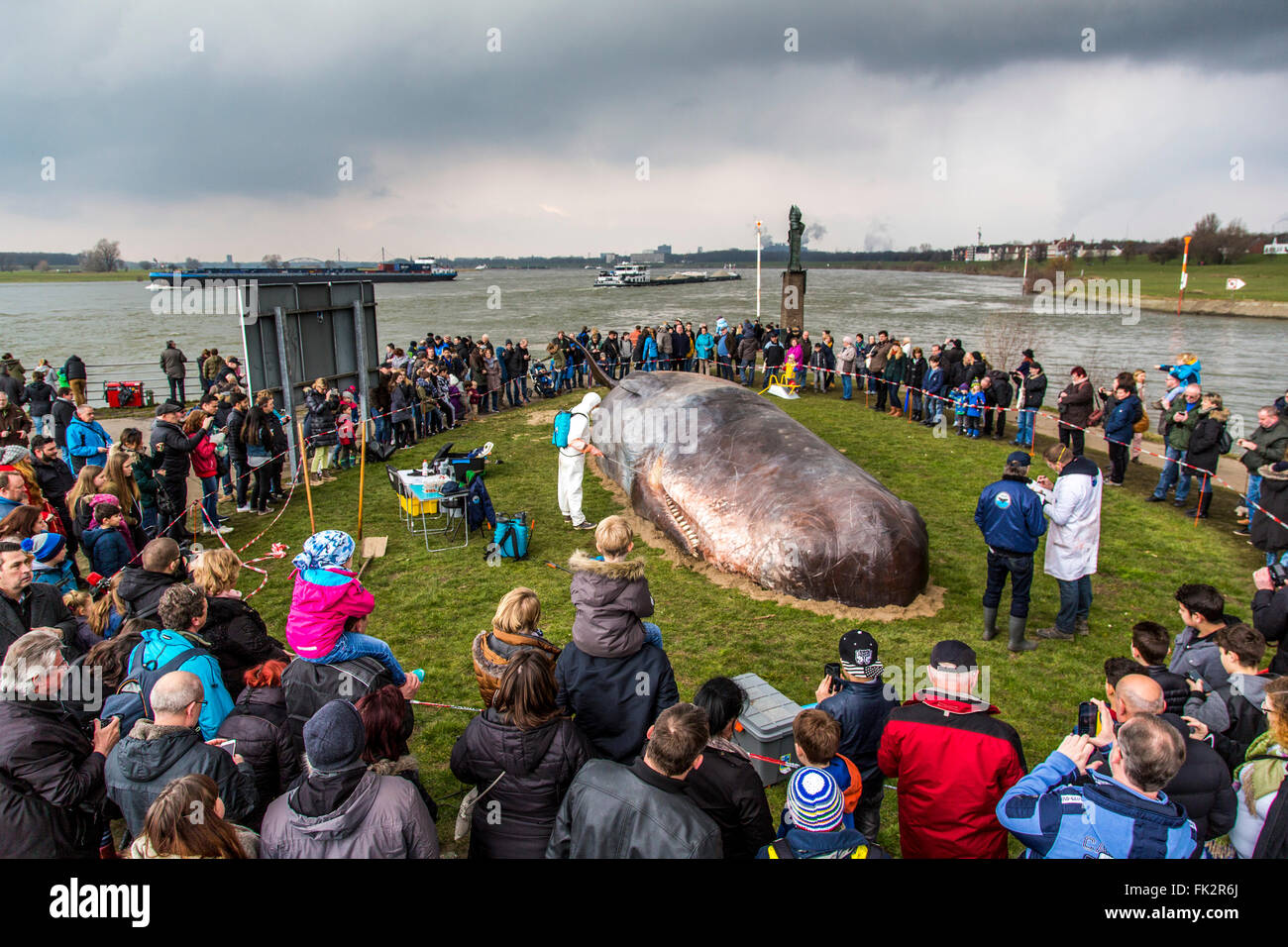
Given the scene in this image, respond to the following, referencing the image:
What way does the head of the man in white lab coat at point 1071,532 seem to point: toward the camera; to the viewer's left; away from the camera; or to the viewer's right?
to the viewer's left

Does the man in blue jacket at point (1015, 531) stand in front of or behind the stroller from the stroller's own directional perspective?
in front

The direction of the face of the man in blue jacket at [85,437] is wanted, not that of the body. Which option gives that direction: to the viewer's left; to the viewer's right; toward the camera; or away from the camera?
to the viewer's right

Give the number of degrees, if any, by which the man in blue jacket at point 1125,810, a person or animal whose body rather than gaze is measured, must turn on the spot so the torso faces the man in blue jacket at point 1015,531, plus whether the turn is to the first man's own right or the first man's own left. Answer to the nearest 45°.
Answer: approximately 45° to the first man's own right

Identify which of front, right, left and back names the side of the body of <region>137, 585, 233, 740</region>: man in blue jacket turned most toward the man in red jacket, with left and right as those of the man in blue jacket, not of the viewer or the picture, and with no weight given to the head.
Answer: right

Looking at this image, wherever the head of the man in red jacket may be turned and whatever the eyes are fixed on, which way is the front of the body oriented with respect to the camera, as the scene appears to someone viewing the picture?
away from the camera

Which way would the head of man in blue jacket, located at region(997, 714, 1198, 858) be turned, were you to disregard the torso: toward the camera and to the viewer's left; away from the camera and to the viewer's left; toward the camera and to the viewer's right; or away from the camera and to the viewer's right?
away from the camera and to the viewer's left

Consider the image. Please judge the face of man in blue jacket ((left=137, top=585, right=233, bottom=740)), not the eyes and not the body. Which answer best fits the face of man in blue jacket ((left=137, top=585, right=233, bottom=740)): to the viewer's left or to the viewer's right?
to the viewer's right

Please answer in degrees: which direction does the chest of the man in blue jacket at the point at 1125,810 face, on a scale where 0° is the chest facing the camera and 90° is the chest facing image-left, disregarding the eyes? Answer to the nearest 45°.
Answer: approximately 135°

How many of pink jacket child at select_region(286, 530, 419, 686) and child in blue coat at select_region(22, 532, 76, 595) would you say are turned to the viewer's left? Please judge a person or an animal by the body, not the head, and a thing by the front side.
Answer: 0

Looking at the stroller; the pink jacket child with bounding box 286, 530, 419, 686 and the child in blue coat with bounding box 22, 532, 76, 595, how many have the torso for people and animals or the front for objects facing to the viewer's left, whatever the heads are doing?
0

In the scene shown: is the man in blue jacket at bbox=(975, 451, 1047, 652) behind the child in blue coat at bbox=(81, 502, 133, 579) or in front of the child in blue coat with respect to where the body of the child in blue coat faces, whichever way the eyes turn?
in front

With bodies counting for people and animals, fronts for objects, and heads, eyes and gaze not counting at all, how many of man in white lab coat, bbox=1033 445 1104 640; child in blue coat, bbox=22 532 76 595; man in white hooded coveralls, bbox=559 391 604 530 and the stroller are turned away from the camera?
0

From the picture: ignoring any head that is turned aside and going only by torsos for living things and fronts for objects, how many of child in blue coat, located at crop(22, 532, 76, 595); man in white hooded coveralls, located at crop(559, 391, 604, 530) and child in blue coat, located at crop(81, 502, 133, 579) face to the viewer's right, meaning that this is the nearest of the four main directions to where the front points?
3
